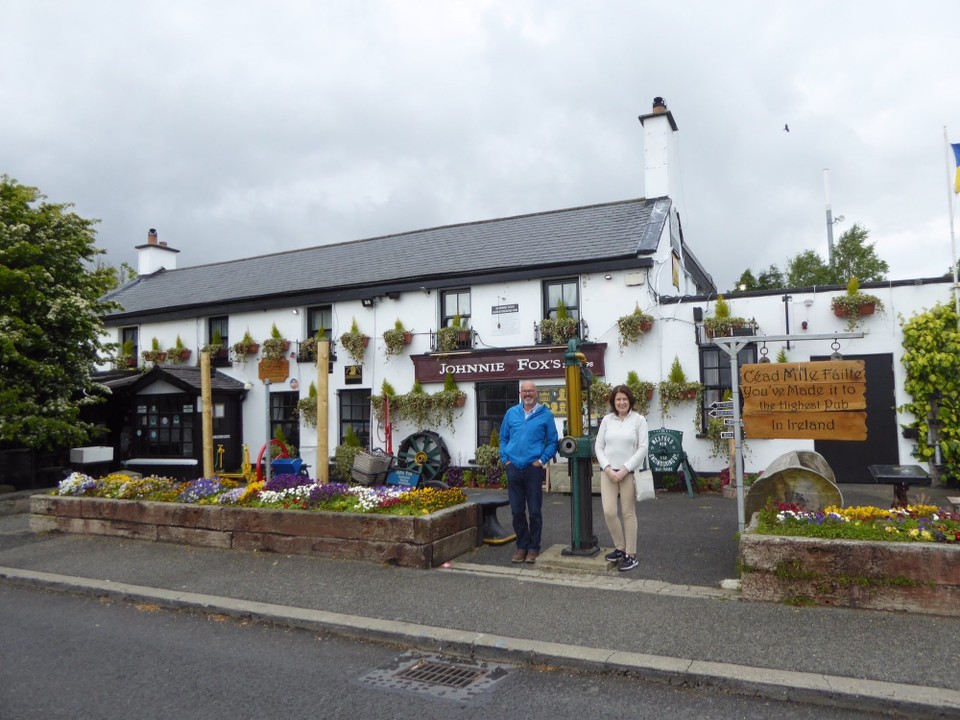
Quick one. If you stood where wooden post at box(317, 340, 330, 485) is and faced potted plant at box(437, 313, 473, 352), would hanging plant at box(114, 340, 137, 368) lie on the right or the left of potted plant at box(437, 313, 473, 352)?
left

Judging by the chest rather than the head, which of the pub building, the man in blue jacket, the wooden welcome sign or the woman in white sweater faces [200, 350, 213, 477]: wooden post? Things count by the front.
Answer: the pub building

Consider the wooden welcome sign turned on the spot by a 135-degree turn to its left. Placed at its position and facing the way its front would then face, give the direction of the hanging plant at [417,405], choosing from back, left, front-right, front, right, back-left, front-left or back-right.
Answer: left

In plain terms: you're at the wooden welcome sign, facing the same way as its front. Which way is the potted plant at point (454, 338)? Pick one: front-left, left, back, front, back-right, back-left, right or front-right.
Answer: back-right

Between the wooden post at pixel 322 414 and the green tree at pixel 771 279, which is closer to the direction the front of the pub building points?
the wooden post

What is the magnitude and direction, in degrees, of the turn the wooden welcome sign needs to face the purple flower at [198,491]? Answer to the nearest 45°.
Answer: approximately 90° to its right

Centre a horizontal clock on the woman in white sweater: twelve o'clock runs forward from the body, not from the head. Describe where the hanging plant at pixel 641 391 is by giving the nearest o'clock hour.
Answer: The hanging plant is roughly at 6 o'clock from the woman in white sweater.

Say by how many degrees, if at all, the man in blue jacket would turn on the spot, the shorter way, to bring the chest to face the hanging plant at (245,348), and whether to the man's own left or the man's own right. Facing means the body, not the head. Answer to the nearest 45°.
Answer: approximately 135° to the man's own right

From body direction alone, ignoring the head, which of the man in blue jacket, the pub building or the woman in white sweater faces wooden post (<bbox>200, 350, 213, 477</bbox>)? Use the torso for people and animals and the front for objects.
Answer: the pub building

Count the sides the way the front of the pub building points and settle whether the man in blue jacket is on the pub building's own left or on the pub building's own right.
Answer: on the pub building's own left

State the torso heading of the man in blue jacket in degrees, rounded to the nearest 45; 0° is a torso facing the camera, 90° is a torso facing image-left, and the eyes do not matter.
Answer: approximately 0°

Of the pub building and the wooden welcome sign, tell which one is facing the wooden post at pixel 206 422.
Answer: the pub building
